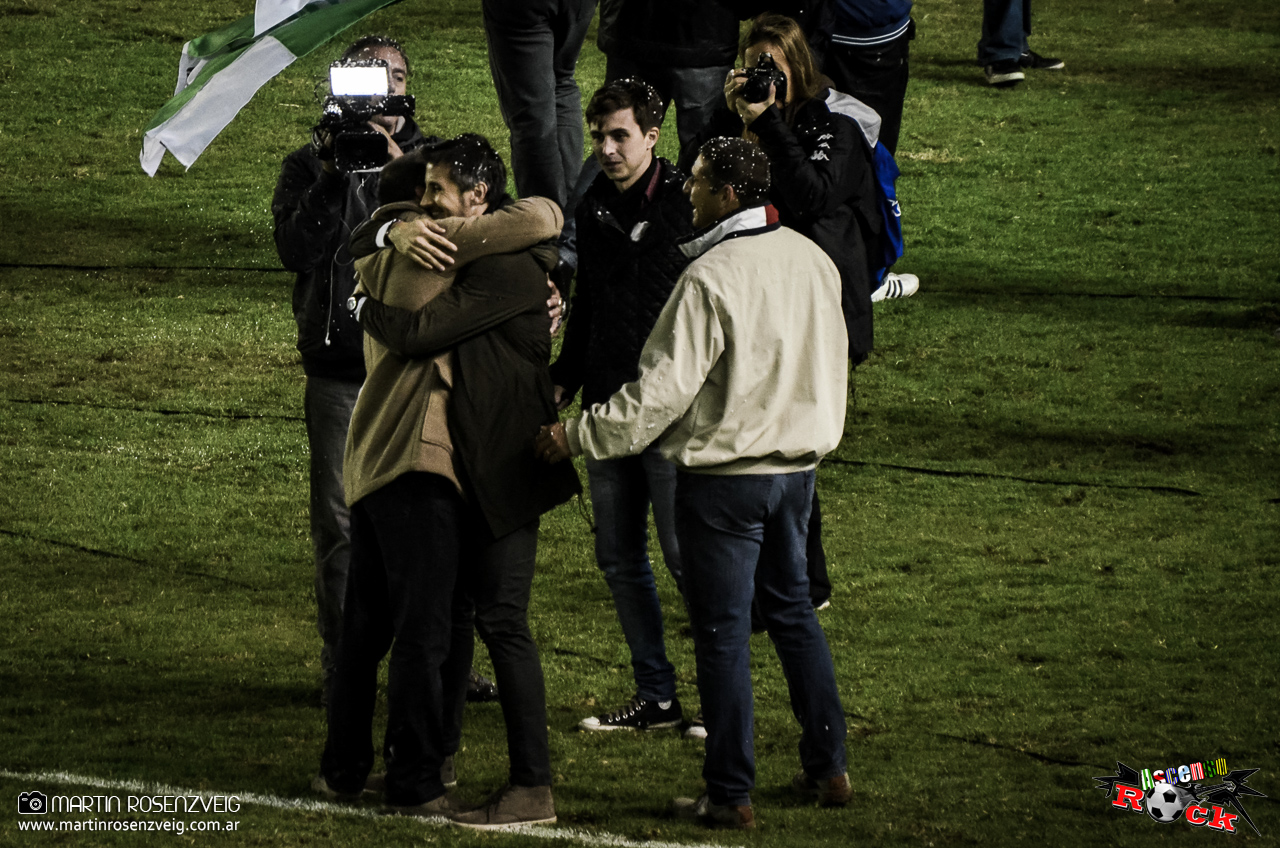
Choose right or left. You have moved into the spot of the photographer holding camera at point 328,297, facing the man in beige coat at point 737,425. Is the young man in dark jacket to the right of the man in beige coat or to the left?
left

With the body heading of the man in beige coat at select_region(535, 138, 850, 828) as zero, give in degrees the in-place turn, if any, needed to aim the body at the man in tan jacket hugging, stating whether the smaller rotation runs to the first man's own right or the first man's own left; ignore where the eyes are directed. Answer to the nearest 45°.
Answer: approximately 45° to the first man's own left

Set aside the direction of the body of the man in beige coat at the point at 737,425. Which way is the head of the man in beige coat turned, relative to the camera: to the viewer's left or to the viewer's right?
to the viewer's left

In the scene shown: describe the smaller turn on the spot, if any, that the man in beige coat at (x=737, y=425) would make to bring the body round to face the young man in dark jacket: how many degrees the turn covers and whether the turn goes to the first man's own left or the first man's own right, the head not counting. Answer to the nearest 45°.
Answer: approximately 45° to the first man's own right

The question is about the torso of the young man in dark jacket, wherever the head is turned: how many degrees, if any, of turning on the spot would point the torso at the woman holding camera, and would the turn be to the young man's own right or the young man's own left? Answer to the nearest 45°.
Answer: approximately 180°

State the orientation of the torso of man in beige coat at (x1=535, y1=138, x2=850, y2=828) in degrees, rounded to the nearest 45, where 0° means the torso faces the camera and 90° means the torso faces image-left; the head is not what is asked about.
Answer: approximately 135°

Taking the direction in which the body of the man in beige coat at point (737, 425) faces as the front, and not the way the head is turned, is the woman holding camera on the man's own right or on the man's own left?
on the man's own right

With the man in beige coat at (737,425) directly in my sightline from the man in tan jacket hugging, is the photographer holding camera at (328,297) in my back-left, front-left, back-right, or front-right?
back-left
